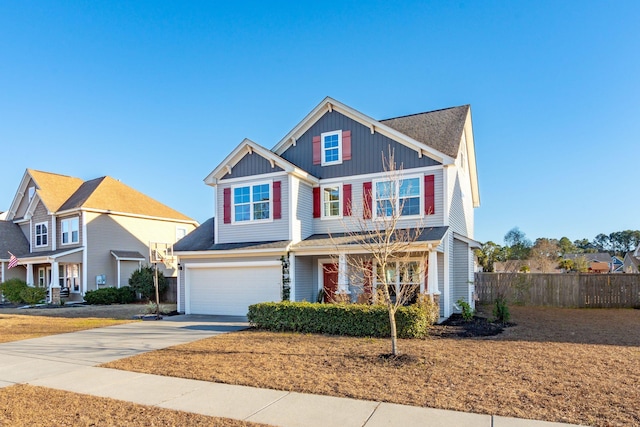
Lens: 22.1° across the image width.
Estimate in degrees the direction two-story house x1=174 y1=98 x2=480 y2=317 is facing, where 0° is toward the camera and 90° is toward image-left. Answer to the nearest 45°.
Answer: approximately 0°

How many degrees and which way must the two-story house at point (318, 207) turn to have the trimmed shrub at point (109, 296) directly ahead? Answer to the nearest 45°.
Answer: approximately 135° to its right

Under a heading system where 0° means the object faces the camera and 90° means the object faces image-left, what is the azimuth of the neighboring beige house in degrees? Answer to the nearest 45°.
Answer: approximately 45°

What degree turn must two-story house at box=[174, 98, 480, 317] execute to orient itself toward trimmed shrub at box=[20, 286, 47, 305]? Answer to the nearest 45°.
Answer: approximately 135° to its right
